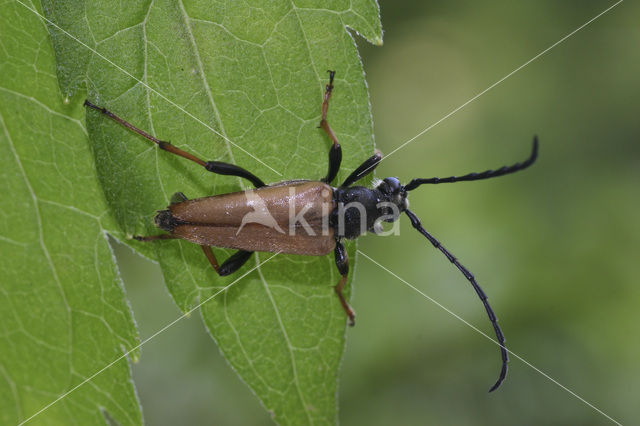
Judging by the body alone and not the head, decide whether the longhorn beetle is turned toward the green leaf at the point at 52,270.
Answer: no

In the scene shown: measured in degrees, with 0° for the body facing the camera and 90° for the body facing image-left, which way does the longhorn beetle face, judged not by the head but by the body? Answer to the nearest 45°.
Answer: approximately 270°
